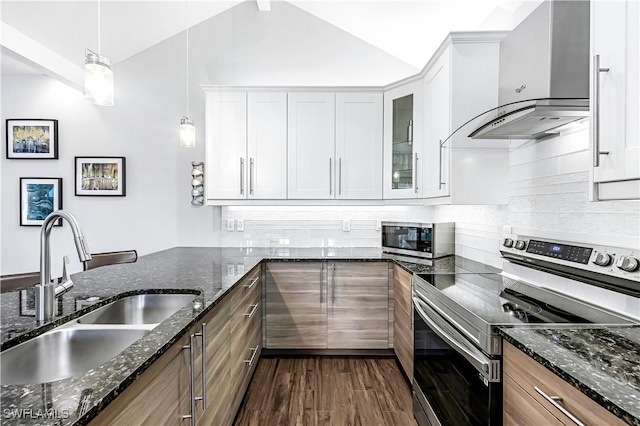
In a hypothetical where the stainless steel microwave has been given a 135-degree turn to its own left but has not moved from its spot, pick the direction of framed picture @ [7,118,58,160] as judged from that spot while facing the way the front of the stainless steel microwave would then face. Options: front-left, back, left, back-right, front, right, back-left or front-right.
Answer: back

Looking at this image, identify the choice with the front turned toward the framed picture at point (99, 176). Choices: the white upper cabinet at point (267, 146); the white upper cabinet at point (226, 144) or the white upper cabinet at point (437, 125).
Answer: the white upper cabinet at point (437, 125)

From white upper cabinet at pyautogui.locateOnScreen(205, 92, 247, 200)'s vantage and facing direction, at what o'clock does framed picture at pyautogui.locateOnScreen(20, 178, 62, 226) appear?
The framed picture is roughly at 4 o'clock from the white upper cabinet.

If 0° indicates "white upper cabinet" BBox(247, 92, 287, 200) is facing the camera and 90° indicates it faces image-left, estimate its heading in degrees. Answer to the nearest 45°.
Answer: approximately 0°

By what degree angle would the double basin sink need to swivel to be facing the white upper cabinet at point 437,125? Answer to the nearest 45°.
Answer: approximately 45° to its left

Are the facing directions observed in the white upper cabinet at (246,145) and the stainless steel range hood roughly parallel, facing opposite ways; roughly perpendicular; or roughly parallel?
roughly perpendicular

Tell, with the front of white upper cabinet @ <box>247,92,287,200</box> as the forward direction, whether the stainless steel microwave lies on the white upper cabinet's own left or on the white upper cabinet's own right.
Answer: on the white upper cabinet's own left

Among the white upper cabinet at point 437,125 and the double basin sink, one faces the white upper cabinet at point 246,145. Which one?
the white upper cabinet at point 437,125

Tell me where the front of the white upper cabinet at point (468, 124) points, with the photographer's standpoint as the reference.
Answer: facing to the left of the viewer

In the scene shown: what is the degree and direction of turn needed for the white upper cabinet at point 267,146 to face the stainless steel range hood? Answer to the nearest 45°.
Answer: approximately 45° to its left

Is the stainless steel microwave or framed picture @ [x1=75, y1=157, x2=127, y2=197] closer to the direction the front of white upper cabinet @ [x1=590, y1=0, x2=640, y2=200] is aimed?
the framed picture

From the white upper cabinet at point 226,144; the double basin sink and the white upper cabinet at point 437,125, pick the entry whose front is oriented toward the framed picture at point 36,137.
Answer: the white upper cabinet at point 437,125

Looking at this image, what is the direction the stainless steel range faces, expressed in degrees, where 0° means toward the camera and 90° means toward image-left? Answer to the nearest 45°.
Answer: approximately 45°

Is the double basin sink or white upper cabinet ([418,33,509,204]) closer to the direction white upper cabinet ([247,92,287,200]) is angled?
the double basin sink
